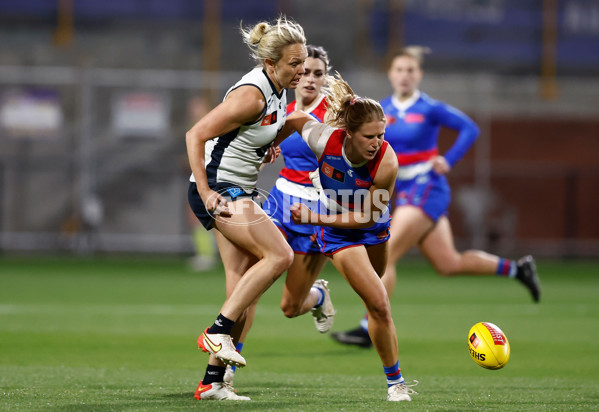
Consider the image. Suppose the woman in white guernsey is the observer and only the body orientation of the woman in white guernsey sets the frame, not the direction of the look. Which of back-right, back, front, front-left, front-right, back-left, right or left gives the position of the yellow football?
front

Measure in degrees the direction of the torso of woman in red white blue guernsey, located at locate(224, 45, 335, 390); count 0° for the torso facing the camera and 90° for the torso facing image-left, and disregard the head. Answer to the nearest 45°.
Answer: approximately 45°

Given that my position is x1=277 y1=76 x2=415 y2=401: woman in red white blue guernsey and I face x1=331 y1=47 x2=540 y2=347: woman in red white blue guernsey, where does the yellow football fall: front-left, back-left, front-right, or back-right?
front-right

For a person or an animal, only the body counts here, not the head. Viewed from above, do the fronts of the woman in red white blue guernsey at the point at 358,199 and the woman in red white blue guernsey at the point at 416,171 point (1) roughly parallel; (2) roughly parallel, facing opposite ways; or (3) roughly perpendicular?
roughly perpendicular

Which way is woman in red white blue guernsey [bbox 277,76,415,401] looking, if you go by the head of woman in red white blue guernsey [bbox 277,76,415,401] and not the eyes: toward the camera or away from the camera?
toward the camera

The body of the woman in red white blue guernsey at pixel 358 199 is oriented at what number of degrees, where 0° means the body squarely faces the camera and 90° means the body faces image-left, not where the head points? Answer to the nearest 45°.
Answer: approximately 315°

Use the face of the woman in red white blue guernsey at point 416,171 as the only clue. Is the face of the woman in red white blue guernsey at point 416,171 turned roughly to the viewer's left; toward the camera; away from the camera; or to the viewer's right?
toward the camera

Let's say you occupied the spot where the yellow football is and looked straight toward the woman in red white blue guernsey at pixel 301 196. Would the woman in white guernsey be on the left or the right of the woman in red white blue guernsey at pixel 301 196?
left

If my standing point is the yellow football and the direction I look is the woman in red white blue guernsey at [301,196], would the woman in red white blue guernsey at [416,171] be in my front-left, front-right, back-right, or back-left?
front-right

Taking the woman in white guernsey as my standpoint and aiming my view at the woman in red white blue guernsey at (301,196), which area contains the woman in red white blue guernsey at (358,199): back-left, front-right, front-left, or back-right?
front-right

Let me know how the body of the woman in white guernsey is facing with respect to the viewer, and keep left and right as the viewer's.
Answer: facing to the right of the viewer

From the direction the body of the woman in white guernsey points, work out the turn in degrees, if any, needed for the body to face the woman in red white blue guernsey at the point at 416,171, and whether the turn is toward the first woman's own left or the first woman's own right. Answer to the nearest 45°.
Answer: approximately 45° to the first woman's own left

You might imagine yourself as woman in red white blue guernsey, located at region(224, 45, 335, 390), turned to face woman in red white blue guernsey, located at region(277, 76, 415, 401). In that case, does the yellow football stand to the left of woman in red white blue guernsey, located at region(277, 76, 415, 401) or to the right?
left

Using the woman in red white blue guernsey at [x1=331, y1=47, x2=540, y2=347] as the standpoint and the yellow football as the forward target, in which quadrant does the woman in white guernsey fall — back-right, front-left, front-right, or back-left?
front-right
